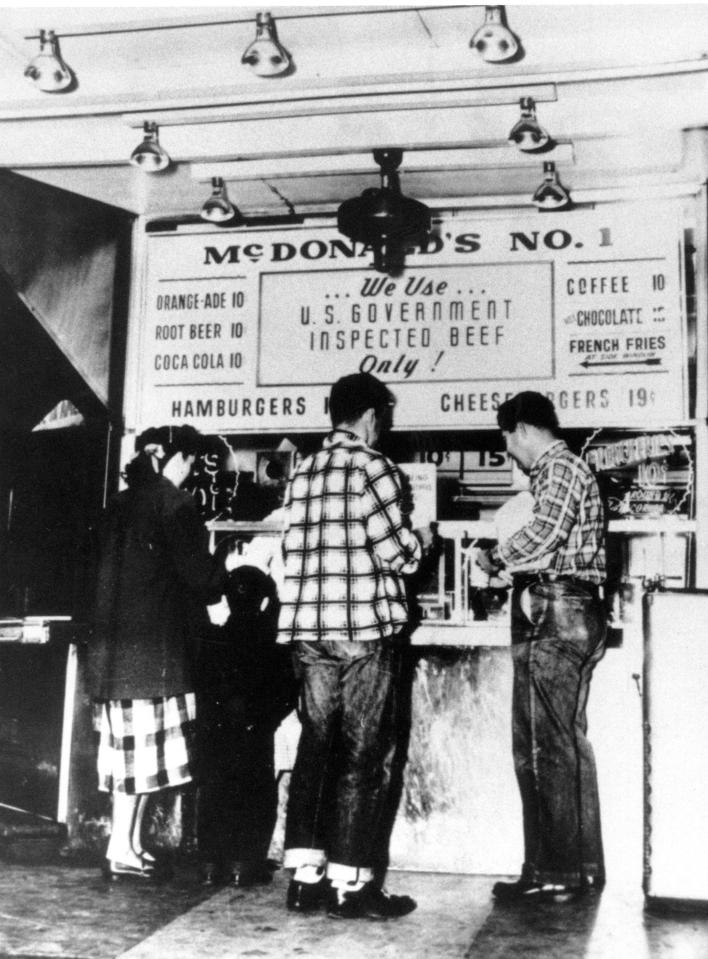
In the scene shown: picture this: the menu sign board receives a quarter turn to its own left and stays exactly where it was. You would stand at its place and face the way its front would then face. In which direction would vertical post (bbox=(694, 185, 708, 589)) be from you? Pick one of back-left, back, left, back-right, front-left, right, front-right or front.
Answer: front

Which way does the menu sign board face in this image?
toward the camera

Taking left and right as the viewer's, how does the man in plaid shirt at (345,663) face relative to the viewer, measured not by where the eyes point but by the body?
facing away from the viewer and to the right of the viewer

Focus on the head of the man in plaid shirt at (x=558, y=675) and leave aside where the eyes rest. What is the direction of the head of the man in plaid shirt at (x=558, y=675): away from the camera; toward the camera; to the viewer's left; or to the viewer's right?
to the viewer's left

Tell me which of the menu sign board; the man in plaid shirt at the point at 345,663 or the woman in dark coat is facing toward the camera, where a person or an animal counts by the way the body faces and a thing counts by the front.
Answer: the menu sign board

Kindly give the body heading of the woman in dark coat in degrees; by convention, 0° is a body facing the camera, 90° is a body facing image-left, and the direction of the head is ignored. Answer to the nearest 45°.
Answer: approximately 225°

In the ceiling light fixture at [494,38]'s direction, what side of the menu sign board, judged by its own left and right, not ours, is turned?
front

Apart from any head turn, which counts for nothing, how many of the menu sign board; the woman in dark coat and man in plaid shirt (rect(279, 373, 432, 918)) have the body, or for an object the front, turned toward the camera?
1
